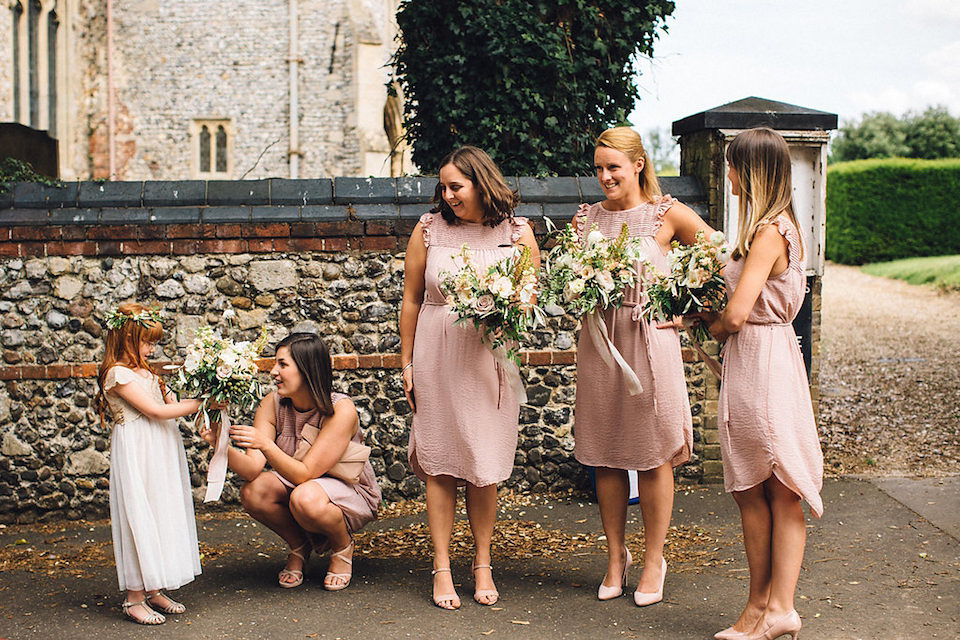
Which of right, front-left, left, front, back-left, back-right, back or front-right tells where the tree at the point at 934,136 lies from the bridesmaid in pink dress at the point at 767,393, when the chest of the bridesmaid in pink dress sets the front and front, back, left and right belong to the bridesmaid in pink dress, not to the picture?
right

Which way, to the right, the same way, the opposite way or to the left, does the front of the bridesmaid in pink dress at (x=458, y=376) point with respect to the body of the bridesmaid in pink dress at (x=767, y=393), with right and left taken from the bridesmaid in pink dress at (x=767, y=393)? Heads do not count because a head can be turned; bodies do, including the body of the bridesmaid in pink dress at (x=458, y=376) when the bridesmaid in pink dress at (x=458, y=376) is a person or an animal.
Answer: to the left

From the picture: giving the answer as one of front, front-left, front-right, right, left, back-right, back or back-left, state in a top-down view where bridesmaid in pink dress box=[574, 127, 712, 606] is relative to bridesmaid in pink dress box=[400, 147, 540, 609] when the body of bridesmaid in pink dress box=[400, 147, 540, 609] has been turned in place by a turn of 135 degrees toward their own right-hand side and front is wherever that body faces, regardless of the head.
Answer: back-right

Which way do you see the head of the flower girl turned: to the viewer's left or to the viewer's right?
to the viewer's right

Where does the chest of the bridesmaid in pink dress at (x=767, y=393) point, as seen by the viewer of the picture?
to the viewer's left

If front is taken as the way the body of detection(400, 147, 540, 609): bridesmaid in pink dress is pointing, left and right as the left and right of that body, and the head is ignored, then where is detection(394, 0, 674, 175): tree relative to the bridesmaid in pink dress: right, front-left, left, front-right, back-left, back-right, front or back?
back

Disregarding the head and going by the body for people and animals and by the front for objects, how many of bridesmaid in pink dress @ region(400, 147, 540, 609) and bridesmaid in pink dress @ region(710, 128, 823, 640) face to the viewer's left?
1

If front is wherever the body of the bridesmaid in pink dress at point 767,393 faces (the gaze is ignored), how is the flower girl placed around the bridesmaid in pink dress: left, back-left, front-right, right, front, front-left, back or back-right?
front

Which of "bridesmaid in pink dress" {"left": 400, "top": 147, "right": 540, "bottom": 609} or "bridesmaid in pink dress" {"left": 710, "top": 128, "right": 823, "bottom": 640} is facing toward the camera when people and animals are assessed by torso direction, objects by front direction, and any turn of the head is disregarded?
"bridesmaid in pink dress" {"left": 400, "top": 147, "right": 540, "bottom": 609}

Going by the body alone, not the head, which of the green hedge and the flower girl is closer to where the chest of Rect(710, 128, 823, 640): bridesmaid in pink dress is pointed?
the flower girl

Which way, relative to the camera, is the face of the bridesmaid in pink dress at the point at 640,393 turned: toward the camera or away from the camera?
toward the camera

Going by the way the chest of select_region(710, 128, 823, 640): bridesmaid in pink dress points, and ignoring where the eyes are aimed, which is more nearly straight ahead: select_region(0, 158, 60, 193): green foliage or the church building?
the green foliage

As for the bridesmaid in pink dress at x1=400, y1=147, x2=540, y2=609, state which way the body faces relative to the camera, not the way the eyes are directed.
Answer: toward the camera

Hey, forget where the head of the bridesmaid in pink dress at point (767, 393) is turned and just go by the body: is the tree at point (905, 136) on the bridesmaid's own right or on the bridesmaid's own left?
on the bridesmaid's own right

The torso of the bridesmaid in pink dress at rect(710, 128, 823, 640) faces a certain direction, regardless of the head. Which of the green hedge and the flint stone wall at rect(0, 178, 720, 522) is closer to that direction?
the flint stone wall

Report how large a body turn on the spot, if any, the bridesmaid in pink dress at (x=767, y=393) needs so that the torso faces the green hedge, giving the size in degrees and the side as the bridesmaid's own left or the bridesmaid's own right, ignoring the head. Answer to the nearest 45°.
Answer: approximately 90° to the bridesmaid's own right
